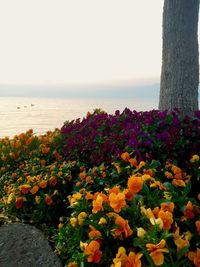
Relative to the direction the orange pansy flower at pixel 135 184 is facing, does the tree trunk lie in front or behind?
behind

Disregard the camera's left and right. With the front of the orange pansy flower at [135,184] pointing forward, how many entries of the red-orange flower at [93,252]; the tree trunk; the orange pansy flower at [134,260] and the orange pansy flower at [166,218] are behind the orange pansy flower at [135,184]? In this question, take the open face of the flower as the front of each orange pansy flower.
1

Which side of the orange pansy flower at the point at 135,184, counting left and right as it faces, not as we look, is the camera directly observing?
front

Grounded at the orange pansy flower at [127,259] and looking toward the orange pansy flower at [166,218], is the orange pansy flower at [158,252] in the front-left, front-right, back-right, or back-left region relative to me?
front-right

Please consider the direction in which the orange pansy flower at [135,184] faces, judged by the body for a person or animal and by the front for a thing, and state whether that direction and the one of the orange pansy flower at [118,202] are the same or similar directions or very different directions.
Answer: same or similar directions

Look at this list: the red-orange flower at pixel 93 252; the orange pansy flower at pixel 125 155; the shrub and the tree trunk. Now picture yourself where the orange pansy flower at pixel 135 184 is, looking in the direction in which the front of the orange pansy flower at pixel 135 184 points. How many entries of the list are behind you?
3

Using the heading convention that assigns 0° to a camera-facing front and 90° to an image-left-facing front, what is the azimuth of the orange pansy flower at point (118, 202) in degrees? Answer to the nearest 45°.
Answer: approximately 0°

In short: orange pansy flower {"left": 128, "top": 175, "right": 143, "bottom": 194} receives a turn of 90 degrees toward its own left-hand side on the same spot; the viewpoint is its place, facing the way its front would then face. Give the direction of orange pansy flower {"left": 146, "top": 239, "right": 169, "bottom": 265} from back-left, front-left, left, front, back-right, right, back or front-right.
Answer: right

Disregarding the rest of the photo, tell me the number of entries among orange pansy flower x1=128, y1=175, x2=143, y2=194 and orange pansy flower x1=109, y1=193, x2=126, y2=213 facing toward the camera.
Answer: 2

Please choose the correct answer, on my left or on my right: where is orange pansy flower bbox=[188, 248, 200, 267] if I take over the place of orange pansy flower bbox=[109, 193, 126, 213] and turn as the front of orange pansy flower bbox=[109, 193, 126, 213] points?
on my left

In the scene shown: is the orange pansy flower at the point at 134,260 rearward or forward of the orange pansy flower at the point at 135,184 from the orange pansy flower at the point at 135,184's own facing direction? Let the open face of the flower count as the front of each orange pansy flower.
forward

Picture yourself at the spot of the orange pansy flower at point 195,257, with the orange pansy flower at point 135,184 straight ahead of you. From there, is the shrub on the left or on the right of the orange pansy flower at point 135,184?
right
